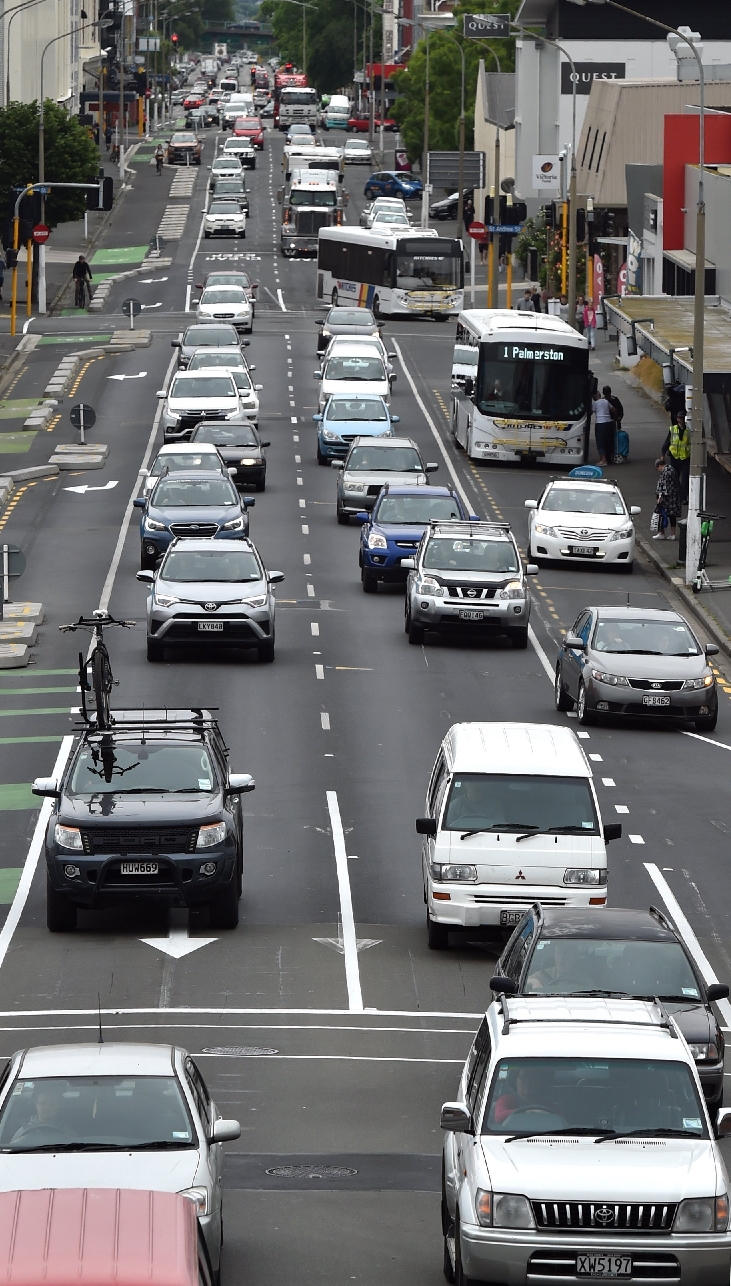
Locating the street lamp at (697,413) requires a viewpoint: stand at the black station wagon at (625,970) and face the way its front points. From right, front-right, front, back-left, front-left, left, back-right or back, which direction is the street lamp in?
back

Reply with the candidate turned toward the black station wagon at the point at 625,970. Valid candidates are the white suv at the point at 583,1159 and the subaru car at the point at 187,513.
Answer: the subaru car

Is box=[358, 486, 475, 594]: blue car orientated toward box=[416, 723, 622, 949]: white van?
yes

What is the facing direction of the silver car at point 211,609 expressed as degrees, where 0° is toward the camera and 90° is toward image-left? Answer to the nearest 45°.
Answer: approximately 0°

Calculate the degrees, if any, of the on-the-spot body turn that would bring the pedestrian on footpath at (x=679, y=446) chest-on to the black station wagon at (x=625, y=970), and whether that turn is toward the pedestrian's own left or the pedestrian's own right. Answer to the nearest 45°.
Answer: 0° — they already face it

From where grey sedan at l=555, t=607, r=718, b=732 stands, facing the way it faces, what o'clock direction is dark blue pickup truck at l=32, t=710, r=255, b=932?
The dark blue pickup truck is roughly at 2 o'clock from the grey sedan.

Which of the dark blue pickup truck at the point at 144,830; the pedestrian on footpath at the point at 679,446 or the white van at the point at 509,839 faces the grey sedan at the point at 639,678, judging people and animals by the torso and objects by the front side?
the pedestrian on footpath

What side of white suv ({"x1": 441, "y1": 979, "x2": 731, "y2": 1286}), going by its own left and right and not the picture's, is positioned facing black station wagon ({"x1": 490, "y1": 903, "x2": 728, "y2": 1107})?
back

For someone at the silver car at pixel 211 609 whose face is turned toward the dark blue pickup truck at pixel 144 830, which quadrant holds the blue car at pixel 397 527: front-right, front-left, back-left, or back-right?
back-left

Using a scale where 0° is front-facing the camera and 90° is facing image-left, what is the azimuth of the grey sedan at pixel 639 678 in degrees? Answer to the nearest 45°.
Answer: approximately 315°

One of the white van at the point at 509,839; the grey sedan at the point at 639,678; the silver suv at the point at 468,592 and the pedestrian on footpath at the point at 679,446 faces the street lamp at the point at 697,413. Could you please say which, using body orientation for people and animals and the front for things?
the pedestrian on footpath

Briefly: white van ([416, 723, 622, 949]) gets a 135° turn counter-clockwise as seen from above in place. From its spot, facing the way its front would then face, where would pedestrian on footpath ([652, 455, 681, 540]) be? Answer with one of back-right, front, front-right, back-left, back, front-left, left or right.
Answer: front-left

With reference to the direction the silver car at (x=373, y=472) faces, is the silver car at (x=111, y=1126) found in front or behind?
in front
